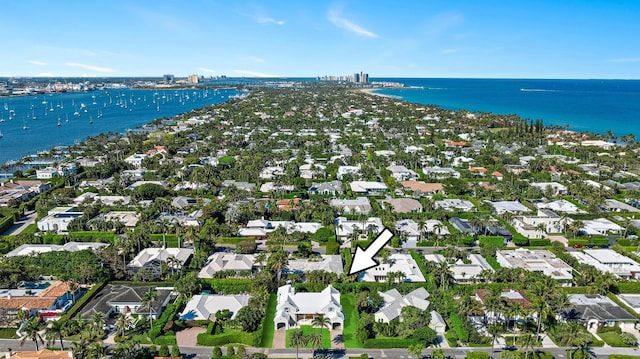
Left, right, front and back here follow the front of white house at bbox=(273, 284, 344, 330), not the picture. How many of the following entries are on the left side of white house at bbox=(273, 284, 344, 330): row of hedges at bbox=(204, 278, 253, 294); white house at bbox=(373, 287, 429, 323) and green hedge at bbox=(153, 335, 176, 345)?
1

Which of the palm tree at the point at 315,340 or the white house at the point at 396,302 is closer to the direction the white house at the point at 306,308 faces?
the palm tree

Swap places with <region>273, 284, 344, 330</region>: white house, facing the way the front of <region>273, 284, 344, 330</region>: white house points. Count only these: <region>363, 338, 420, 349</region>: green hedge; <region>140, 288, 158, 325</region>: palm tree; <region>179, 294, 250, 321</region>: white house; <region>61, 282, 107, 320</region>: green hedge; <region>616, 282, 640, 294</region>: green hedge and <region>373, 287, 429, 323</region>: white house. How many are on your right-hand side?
3

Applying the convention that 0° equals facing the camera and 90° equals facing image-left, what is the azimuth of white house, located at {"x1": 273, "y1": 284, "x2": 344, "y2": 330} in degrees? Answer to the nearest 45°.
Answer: approximately 0°

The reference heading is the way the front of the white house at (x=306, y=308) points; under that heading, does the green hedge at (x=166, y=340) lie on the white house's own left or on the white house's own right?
on the white house's own right

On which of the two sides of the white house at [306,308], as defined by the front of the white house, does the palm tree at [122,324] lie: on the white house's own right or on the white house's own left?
on the white house's own right

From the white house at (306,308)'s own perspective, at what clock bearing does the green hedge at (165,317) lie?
The green hedge is roughly at 3 o'clock from the white house.

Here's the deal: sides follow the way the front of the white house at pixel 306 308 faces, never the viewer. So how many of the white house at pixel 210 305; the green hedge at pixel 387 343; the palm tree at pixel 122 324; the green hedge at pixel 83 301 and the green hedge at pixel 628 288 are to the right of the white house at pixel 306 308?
3

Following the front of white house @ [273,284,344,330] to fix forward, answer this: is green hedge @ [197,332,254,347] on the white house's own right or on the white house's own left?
on the white house's own right

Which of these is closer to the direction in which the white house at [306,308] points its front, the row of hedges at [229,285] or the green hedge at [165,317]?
the green hedge
